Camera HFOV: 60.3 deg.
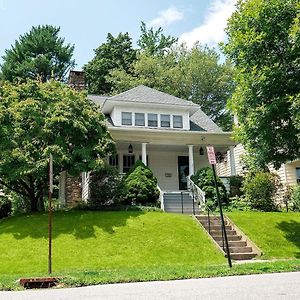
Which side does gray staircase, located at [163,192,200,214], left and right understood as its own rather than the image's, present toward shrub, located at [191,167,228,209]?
left

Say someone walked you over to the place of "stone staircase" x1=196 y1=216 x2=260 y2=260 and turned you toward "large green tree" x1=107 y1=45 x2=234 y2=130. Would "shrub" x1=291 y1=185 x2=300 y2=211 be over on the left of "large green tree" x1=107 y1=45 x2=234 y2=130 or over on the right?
right

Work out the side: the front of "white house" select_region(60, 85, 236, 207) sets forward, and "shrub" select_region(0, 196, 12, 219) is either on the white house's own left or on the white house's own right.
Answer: on the white house's own right

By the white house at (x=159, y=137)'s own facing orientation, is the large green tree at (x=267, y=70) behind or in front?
in front

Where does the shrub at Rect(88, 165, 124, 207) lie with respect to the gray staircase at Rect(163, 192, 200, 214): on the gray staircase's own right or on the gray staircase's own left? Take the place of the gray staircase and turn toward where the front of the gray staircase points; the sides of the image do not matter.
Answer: on the gray staircase's own right

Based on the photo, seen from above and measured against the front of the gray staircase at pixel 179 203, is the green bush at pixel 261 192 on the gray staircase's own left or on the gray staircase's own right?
on the gray staircase's own left

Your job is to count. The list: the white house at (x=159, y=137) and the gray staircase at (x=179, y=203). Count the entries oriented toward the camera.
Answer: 2

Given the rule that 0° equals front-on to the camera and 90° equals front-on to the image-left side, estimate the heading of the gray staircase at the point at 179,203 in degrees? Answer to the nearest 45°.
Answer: approximately 0°
